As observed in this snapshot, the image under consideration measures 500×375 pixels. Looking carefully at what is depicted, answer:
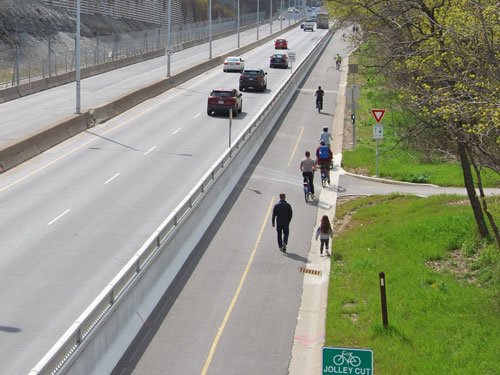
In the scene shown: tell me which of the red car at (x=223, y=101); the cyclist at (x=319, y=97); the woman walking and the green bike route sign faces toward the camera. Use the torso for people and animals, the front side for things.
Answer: the green bike route sign

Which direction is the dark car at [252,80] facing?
away from the camera

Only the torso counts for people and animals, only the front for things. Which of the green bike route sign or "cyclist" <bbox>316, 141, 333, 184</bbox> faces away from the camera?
the cyclist

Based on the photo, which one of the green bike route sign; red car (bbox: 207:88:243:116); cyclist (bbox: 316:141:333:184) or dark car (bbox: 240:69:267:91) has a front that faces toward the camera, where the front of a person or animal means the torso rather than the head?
the green bike route sign

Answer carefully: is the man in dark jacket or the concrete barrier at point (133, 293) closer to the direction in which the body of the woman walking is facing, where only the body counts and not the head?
the man in dark jacket

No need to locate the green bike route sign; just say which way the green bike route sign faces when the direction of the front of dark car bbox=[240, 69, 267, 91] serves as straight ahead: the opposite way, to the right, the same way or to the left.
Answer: the opposite way

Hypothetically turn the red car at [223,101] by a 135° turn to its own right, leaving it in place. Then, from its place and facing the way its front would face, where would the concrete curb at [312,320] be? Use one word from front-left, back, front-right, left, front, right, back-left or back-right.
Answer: front-right

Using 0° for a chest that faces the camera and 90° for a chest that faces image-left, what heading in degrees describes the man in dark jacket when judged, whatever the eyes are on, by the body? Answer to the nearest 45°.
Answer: approximately 180°

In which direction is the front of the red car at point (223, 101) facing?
away from the camera

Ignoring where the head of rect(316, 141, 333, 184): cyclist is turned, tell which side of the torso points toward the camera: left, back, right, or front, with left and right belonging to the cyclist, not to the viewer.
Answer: back

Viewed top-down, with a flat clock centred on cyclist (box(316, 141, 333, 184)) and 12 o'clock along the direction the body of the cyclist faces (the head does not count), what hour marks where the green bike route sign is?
The green bike route sign is roughly at 6 o'clock from the cyclist.
